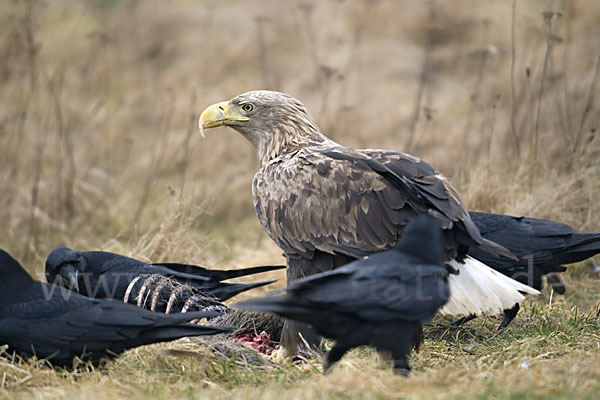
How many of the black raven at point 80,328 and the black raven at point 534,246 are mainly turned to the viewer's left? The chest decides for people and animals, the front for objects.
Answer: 2

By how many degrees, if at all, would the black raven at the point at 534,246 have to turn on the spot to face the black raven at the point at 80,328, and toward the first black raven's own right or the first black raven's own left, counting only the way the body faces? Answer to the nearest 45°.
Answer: approximately 45° to the first black raven's own left

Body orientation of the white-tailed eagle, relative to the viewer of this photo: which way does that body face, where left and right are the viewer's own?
facing to the left of the viewer

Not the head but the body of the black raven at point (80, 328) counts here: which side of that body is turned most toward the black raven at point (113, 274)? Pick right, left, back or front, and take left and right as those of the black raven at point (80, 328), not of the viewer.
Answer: right

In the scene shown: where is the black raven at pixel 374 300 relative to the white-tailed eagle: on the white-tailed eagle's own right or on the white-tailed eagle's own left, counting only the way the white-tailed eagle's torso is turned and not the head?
on the white-tailed eagle's own left

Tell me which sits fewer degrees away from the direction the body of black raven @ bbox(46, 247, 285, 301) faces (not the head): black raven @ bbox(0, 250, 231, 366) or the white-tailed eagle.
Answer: the black raven

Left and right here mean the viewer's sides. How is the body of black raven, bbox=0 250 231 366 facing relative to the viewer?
facing to the left of the viewer

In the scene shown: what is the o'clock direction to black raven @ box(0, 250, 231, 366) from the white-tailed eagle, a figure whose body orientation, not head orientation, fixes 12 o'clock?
The black raven is roughly at 11 o'clock from the white-tailed eagle.

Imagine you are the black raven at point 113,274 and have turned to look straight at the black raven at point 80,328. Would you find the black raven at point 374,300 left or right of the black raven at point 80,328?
left

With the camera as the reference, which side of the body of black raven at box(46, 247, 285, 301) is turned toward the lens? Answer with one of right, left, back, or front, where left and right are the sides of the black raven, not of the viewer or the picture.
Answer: left
